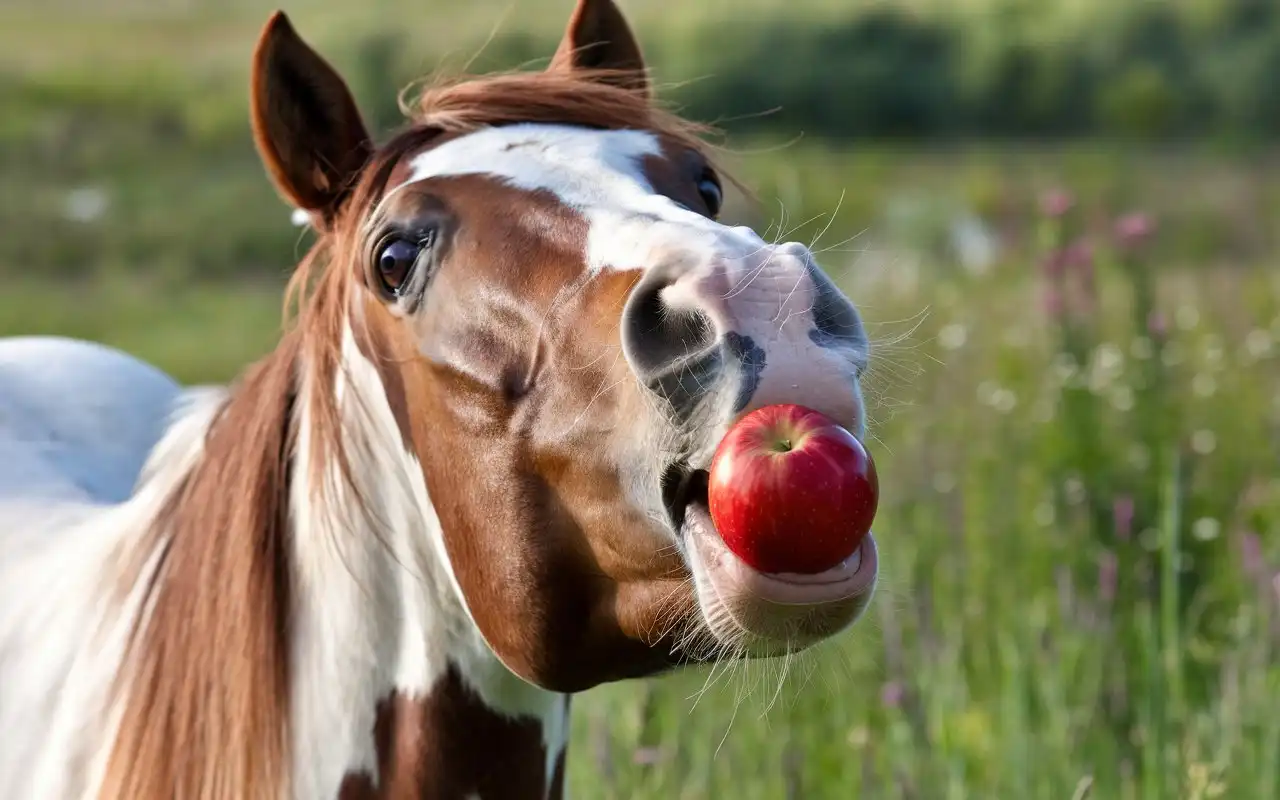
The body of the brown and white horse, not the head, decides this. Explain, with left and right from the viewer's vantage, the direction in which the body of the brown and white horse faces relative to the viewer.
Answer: facing the viewer and to the right of the viewer
